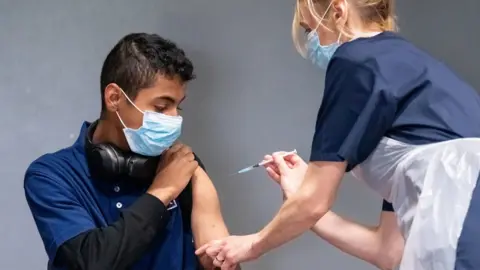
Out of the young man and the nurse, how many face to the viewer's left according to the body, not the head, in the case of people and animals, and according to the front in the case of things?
1

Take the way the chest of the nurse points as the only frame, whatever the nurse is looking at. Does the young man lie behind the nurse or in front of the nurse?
in front

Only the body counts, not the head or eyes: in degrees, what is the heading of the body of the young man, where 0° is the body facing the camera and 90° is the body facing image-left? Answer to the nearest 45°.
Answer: approximately 315°

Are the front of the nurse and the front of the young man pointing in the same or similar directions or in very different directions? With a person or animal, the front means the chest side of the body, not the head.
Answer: very different directions

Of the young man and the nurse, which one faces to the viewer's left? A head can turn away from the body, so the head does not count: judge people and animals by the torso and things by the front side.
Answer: the nurse

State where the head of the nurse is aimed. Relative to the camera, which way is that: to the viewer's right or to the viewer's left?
to the viewer's left

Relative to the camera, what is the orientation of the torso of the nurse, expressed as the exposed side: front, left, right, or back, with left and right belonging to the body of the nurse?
left
